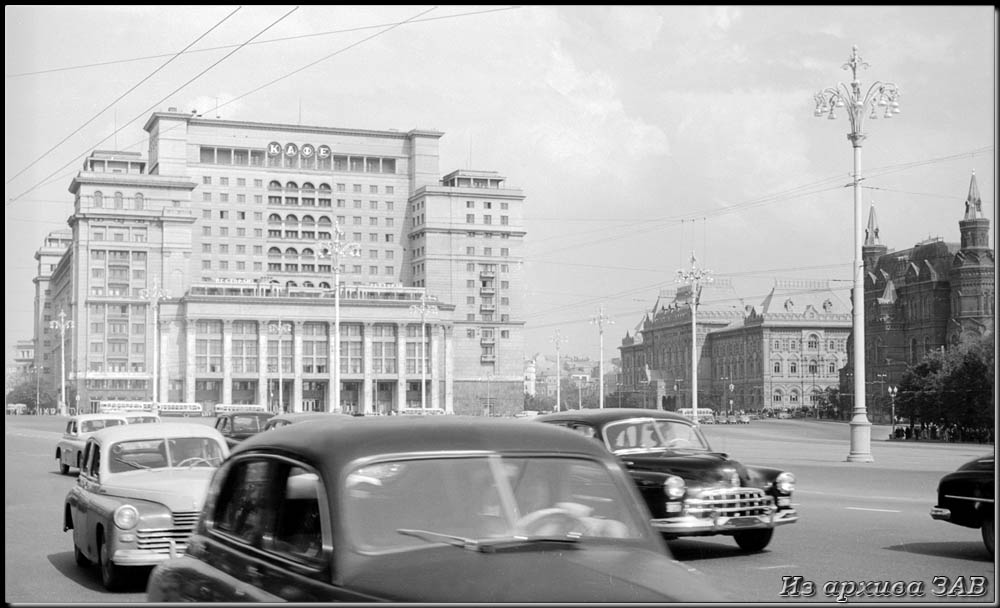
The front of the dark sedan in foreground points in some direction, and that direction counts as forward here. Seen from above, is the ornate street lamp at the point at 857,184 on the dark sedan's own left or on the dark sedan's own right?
on the dark sedan's own left

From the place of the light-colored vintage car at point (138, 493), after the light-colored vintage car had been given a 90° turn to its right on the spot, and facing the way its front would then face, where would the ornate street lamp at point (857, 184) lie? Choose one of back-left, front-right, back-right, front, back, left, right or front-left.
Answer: back

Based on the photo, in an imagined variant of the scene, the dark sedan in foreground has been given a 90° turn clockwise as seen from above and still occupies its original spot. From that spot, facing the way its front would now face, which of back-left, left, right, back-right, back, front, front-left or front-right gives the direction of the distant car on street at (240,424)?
back-right

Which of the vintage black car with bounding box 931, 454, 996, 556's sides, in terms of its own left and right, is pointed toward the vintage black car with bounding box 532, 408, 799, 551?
back

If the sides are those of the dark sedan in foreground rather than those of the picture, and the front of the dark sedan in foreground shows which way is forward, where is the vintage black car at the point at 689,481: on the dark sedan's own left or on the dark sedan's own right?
on the dark sedan's own left

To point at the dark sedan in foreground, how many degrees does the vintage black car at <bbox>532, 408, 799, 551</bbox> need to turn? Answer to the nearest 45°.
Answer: approximately 45° to its right

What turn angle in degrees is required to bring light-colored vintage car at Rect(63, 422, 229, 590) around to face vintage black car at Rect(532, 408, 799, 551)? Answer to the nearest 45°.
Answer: approximately 45° to its left

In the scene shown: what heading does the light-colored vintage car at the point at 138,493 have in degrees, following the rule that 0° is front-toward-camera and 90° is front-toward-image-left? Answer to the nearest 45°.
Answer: approximately 315°

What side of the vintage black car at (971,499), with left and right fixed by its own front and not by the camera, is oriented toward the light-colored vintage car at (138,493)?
back
